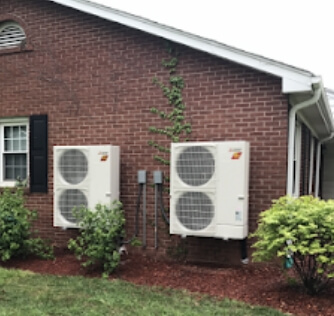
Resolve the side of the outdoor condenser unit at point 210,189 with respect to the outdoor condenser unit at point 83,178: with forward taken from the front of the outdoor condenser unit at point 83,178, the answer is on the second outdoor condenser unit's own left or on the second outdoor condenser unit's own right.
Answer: on the second outdoor condenser unit's own left

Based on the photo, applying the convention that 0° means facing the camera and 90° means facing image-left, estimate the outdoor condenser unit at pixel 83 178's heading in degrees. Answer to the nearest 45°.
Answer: approximately 45°

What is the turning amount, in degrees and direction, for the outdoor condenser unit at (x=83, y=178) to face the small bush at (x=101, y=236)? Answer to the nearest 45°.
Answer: approximately 45° to its left

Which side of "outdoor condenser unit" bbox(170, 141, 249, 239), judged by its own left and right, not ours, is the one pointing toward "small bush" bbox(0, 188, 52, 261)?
right

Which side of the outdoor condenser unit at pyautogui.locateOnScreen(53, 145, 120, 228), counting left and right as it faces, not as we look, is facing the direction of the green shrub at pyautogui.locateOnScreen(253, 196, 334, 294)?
left

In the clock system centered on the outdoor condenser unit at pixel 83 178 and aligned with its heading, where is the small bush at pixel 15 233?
The small bush is roughly at 2 o'clock from the outdoor condenser unit.

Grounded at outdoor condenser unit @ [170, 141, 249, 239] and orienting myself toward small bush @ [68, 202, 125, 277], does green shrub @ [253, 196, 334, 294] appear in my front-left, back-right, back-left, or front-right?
back-left

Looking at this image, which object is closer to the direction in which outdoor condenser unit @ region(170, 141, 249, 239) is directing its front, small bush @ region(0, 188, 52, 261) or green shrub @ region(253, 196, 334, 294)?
the green shrub
